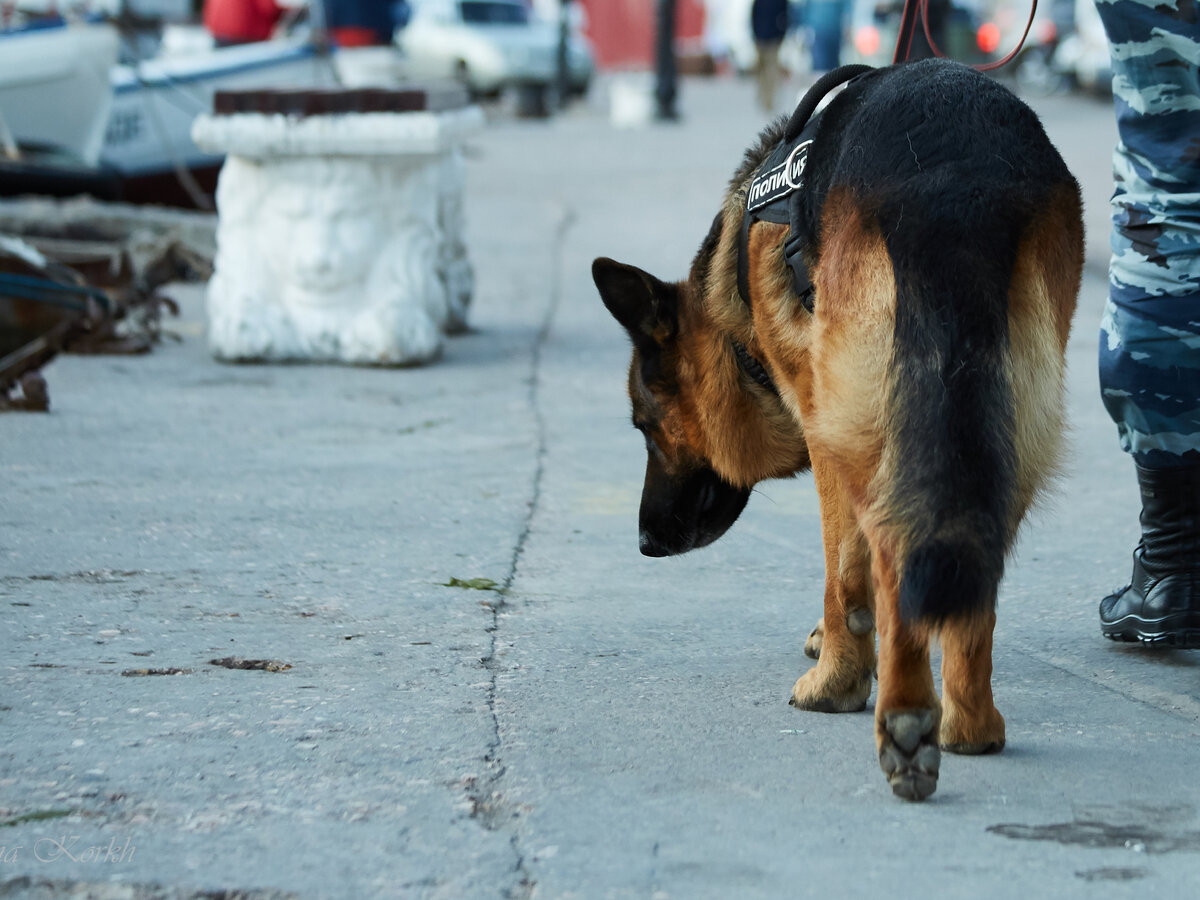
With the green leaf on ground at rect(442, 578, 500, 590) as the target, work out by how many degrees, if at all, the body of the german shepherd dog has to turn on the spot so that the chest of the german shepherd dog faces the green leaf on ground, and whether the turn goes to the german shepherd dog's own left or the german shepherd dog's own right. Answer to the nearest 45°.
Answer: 0° — it already faces it

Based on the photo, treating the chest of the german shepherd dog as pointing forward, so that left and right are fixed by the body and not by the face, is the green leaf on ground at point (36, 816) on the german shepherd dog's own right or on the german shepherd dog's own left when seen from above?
on the german shepherd dog's own left

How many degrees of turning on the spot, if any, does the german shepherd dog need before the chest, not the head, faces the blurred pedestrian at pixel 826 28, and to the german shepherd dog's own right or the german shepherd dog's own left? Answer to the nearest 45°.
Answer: approximately 45° to the german shepherd dog's own right

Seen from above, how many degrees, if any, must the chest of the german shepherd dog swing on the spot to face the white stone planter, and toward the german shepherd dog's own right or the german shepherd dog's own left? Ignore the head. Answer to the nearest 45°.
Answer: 0° — it already faces it

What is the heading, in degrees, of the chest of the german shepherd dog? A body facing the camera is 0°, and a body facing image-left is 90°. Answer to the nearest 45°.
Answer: approximately 135°

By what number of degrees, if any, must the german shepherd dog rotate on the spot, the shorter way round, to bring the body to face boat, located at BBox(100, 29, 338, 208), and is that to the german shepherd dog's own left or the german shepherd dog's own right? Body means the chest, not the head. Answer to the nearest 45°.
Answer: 0° — it already faces it

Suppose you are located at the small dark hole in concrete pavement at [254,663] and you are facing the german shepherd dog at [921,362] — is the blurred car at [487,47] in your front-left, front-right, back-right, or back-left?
back-left

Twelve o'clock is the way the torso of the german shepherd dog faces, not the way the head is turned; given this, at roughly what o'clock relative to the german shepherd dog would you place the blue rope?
The blue rope is roughly at 12 o'clock from the german shepherd dog.
